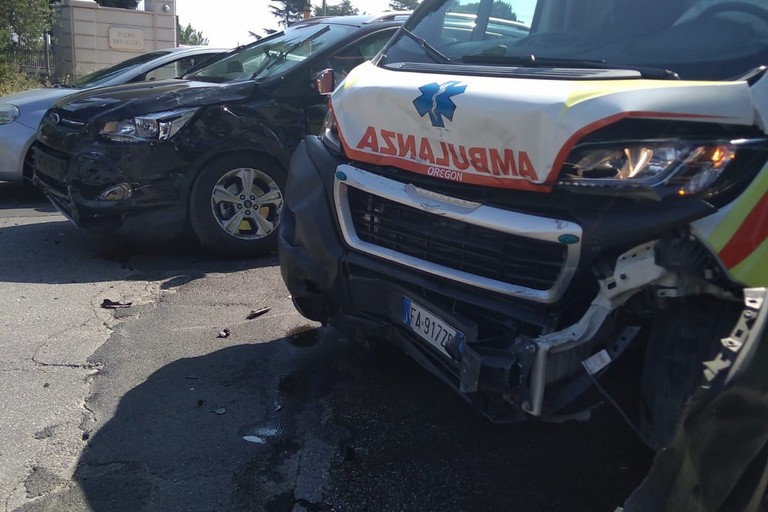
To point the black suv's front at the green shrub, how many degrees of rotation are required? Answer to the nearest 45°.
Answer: approximately 135° to its right

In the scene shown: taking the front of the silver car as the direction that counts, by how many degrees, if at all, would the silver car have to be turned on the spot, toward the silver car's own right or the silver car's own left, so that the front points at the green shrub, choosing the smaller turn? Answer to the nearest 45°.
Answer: approximately 135° to the silver car's own right

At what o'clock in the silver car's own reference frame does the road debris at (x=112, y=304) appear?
The road debris is roughly at 10 o'clock from the silver car.

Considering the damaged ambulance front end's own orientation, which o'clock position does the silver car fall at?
The silver car is roughly at 3 o'clock from the damaged ambulance front end.

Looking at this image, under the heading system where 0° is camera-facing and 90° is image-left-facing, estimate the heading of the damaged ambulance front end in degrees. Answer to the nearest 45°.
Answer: approximately 45°

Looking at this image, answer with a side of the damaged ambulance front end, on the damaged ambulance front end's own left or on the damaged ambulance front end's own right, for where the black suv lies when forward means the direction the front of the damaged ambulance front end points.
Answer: on the damaged ambulance front end's own right

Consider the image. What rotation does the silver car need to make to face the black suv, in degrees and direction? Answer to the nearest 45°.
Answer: approximately 90° to its left
